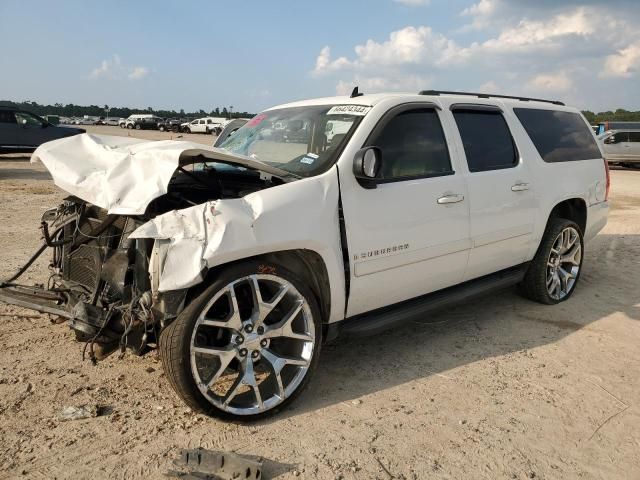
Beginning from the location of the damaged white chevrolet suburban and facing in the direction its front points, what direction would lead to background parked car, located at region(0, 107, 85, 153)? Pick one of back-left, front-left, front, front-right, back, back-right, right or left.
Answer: right

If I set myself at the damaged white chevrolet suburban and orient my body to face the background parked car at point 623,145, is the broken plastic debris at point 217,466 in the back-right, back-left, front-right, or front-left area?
back-right

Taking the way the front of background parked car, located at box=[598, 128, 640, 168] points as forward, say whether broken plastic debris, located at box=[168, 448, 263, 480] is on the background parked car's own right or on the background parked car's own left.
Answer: on the background parked car's own left

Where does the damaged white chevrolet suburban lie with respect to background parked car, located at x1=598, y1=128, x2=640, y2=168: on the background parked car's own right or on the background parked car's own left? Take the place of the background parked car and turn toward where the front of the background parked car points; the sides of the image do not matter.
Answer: on the background parked car's own left

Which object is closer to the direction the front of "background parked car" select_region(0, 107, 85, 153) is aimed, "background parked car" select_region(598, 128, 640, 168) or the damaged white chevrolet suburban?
the background parked car

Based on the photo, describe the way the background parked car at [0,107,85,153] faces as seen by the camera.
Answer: facing to the right of the viewer

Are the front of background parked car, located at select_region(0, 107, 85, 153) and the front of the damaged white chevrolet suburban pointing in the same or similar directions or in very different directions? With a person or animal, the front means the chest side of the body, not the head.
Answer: very different directions

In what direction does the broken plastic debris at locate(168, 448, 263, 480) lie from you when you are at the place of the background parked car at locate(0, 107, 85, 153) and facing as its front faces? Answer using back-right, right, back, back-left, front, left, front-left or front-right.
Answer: right

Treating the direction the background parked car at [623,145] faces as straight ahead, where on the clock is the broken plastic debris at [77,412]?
The broken plastic debris is roughly at 9 o'clock from the background parked car.

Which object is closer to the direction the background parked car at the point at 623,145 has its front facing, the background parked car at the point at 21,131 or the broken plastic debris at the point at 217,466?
the background parked car

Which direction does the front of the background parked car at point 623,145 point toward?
to the viewer's left
